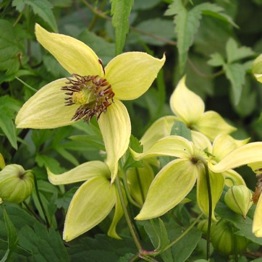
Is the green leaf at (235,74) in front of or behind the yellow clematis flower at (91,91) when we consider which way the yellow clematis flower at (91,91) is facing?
behind

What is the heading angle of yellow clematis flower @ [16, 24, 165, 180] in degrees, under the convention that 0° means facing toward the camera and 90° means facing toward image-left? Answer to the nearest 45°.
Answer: approximately 45°
